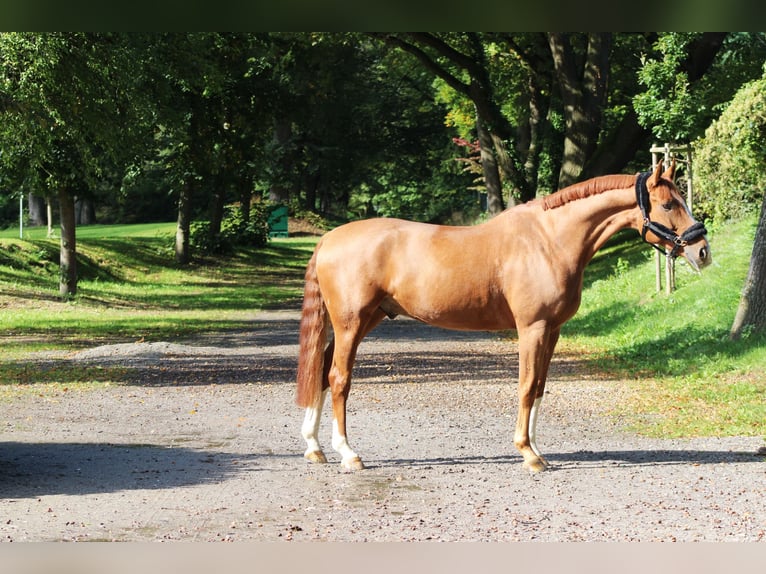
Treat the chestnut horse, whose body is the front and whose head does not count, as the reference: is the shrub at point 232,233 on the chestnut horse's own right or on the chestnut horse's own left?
on the chestnut horse's own left

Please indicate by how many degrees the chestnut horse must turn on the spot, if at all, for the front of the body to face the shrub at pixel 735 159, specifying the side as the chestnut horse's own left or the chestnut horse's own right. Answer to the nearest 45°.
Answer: approximately 90° to the chestnut horse's own left

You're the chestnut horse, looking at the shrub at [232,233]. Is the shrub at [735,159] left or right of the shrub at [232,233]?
right

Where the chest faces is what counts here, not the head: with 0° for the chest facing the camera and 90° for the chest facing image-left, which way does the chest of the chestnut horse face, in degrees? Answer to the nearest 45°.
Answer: approximately 270°

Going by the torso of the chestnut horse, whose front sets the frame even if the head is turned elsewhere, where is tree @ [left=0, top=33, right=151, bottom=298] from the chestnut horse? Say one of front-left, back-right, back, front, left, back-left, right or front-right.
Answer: back-left
